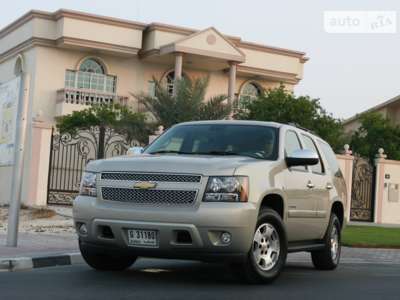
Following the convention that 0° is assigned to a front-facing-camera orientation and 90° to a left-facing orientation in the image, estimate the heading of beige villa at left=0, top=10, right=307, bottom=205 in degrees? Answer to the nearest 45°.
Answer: approximately 315°

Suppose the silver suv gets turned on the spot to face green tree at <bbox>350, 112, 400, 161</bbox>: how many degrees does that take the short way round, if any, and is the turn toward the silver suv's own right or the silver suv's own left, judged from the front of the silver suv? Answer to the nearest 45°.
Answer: approximately 135° to the silver suv's own right

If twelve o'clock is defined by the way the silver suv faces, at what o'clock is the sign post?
The sign post is roughly at 3 o'clock from the silver suv.

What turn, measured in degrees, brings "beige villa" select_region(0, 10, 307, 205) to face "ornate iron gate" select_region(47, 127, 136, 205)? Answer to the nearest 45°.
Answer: approximately 45° to its right

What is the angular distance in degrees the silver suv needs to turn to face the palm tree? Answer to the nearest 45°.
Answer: approximately 135° to its right

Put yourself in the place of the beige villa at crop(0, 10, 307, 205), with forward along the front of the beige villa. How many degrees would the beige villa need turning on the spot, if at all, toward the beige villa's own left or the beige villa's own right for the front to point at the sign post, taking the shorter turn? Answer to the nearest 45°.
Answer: approximately 45° to the beige villa's own right

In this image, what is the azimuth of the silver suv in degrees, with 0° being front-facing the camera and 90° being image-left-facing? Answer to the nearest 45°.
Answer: approximately 45°
